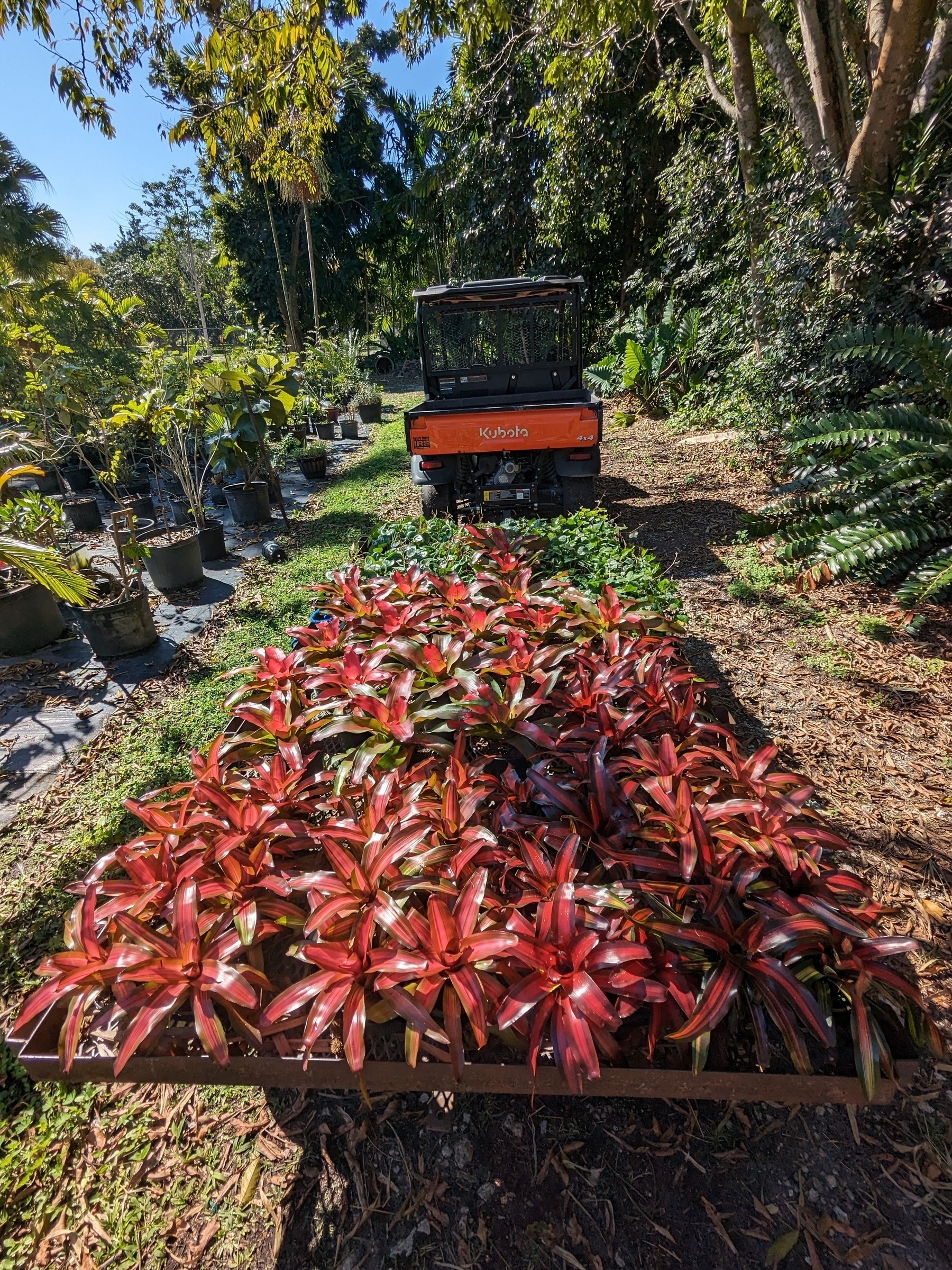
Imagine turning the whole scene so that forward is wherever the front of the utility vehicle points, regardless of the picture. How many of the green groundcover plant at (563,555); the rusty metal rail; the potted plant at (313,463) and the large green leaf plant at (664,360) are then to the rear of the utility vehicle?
2

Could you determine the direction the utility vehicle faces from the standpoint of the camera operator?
facing away from the viewer

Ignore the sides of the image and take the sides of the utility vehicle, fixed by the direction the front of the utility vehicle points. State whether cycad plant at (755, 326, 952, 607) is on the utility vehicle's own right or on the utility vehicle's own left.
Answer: on the utility vehicle's own right

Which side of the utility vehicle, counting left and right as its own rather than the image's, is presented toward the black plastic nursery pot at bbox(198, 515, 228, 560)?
left

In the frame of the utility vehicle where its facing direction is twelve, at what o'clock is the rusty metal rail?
The rusty metal rail is roughly at 6 o'clock from the utility vehicle.

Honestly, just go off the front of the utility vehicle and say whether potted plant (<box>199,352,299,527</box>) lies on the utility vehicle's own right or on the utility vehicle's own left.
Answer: on the utility vehicle's own left

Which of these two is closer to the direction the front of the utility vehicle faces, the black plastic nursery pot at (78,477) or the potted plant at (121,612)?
the black plastic nursery pot

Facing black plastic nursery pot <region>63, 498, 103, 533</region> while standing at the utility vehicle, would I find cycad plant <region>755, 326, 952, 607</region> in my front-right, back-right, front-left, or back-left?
back-left

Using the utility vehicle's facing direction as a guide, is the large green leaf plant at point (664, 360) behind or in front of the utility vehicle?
in front

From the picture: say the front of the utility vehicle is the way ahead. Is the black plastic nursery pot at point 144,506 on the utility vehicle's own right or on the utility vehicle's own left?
on the utility vehicle's own left

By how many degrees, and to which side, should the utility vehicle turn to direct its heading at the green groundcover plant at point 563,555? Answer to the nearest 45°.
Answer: approximately 180°

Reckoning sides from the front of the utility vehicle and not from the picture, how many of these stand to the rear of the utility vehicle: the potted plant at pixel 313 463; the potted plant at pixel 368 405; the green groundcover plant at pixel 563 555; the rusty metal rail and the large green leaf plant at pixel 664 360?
2

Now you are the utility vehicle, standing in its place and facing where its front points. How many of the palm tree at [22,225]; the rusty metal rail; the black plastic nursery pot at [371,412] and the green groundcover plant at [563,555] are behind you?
2

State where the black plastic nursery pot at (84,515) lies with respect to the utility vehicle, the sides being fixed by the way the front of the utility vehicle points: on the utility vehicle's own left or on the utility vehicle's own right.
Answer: on the utility vehicle's own left

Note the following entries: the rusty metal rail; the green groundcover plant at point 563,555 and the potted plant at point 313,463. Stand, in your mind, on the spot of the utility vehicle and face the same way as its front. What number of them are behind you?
2

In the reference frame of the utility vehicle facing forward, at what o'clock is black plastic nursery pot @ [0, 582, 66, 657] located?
The black plastic nursery pot is roughly at 8 o'clock from the utility vehicle.
